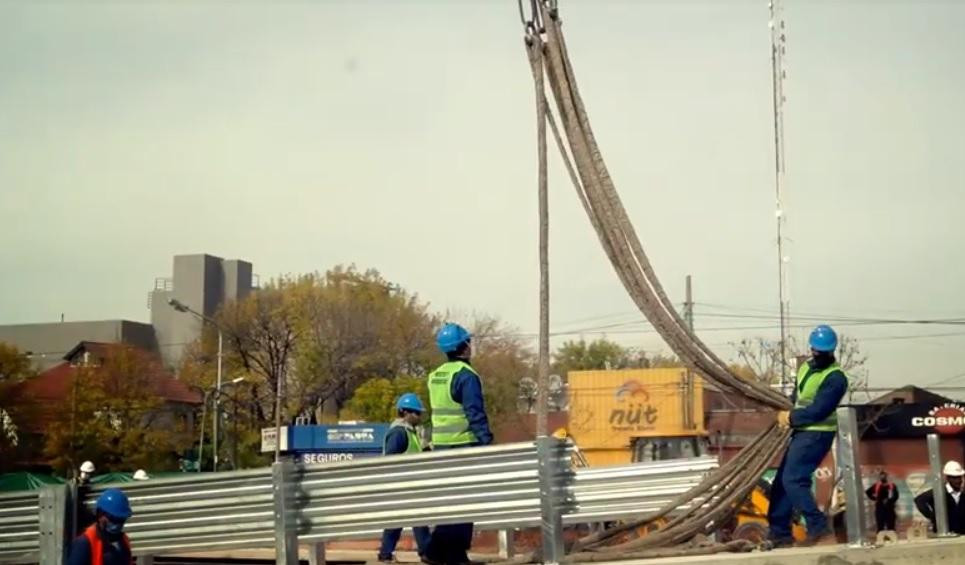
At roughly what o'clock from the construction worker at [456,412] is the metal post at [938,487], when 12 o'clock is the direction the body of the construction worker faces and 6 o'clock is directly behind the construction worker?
The metal post is roughly at 1 o'clock from the construction worker.

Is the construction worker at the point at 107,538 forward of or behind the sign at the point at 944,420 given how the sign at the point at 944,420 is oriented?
forward

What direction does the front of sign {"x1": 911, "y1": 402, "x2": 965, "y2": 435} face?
toward the camera

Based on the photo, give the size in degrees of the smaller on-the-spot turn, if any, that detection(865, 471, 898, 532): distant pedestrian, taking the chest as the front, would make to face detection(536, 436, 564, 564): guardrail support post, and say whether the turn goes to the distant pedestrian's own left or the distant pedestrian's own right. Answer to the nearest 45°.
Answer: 0° — they already face it

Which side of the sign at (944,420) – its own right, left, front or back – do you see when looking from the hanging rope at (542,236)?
front

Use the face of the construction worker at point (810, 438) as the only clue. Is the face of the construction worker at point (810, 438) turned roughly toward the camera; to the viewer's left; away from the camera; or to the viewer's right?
to the viewer's left

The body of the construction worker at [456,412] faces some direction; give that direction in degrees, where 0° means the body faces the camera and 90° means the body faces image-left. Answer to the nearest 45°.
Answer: approximately 225°

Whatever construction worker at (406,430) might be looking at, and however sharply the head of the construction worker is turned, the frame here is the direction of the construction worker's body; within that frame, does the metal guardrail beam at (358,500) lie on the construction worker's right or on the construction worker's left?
on the construction worker's right

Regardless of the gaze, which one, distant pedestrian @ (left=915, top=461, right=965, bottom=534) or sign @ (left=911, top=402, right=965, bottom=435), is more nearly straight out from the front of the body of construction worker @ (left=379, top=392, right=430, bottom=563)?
the distant pedestrian

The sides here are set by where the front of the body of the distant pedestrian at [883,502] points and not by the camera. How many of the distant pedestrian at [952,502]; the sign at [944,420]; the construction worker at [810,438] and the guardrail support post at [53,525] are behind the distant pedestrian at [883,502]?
1

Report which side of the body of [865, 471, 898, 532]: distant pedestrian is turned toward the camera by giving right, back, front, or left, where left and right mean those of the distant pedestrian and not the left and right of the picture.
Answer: front

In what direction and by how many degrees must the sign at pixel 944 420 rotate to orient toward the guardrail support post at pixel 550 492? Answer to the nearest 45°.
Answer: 0° — it already faces it

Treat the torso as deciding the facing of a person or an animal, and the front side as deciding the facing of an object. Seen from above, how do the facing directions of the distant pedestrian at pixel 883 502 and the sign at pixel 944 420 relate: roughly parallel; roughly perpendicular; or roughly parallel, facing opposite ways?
roughly parallel
